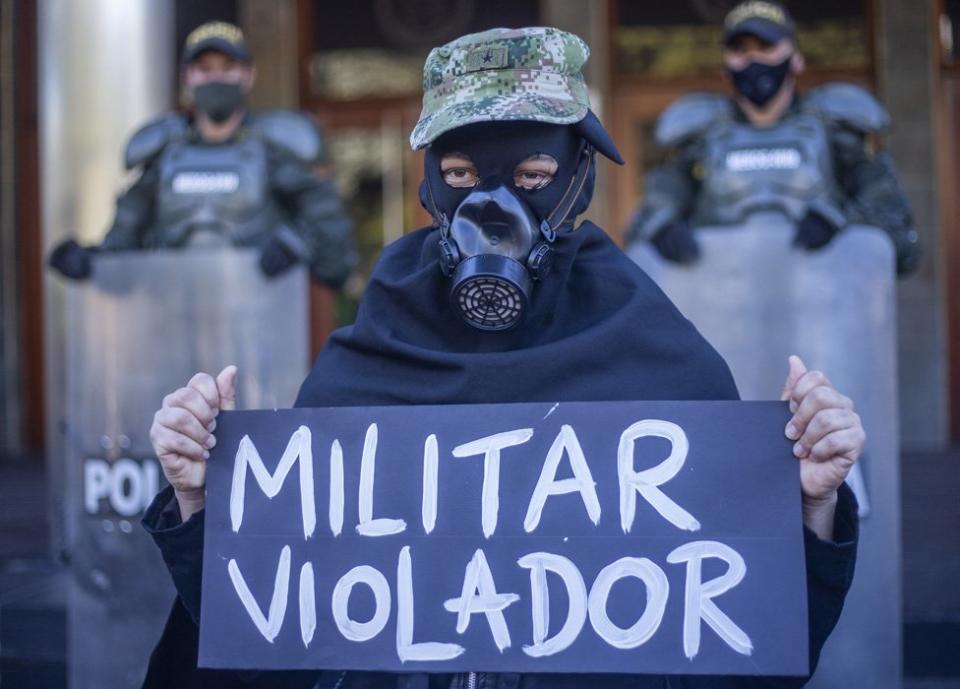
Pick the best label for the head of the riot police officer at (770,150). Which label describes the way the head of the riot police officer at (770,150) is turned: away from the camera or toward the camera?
toward the camera

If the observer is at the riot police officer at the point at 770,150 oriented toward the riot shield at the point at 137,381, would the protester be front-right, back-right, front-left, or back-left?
front-left

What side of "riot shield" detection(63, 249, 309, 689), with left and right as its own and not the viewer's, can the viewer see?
front

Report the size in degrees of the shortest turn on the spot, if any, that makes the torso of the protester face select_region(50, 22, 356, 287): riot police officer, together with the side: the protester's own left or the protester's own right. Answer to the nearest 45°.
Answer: approximately 180°

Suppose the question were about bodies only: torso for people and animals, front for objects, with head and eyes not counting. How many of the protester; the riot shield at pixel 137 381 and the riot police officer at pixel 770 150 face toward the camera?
3

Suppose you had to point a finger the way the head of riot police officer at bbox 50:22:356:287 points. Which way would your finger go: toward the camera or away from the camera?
toward the camera

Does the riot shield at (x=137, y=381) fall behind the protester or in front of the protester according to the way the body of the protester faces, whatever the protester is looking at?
behind

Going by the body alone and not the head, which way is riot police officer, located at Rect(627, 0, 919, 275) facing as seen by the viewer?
toward the camera

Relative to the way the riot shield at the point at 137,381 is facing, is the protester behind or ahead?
ahead

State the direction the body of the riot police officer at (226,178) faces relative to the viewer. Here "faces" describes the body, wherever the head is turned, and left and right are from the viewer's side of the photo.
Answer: facing the viewer

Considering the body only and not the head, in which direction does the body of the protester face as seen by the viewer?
toward the camera
